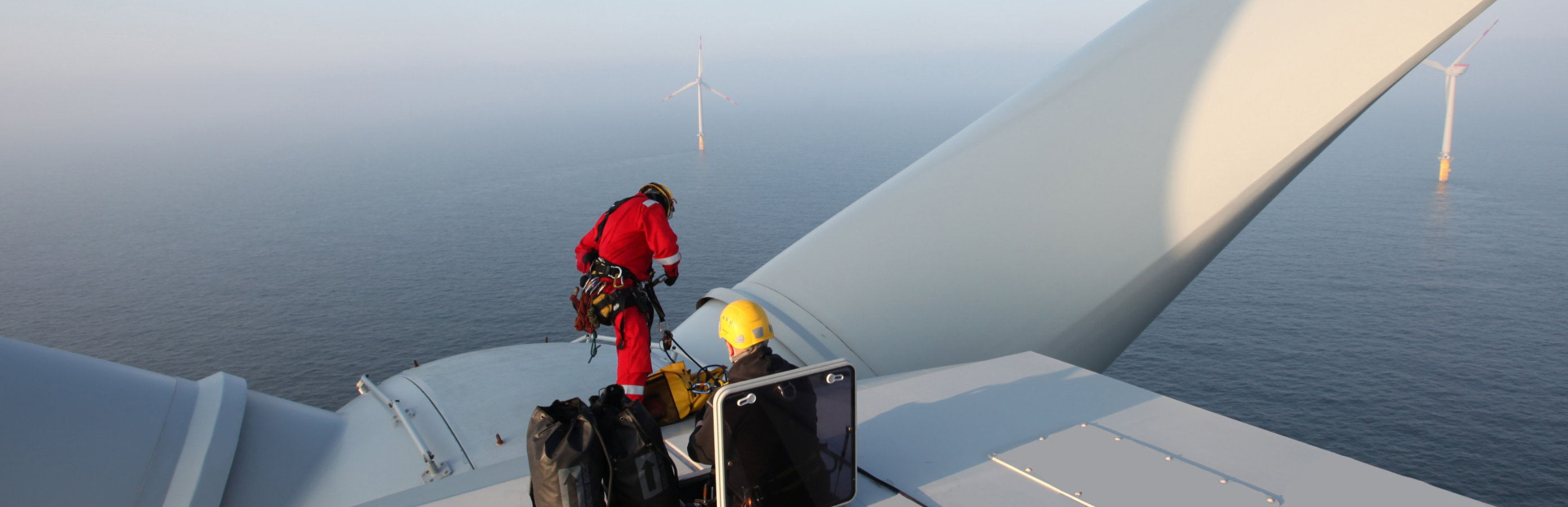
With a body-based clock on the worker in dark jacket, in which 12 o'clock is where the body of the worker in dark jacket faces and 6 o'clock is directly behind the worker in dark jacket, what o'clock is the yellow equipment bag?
The yellow equipment bag is roughly at 1 o'clock from the worker in dark jacket.

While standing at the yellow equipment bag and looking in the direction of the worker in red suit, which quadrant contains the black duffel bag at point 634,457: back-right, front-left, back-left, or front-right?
back-left

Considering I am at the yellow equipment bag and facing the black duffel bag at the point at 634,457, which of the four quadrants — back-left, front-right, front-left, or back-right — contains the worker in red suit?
back-right

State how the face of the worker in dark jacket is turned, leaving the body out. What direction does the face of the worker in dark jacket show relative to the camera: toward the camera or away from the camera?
away from the camera

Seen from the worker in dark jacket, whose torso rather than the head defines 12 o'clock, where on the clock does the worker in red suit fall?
The worker in red suit is roughly at 1 o'clock from the worker in dark jacket.

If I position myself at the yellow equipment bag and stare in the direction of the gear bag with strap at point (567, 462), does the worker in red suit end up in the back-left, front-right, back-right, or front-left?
back-right

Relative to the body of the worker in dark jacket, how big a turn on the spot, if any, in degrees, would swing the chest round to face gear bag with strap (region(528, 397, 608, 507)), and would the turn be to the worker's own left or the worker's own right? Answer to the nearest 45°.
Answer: approximately 45° to the worker's own left

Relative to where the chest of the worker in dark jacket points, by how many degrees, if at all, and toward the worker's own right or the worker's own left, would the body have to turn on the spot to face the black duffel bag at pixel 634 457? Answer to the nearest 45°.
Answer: approximately 45° to the worker's own left

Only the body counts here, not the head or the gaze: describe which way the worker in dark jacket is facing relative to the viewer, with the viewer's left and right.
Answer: facing away from the viewer and to the left of the viewer
